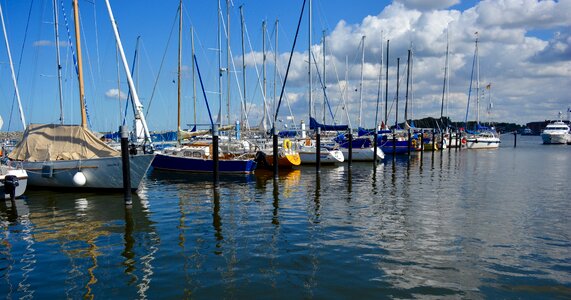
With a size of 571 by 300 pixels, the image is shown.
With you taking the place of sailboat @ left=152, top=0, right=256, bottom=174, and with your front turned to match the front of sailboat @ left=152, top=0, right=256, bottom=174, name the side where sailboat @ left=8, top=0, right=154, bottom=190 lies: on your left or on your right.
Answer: on your left

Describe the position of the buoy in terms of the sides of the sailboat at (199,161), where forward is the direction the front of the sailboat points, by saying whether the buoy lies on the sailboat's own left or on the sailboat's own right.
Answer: on the sailboat's own left

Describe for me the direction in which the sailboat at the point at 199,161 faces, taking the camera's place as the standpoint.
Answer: facing away from the viewer and to the left of the viewer
